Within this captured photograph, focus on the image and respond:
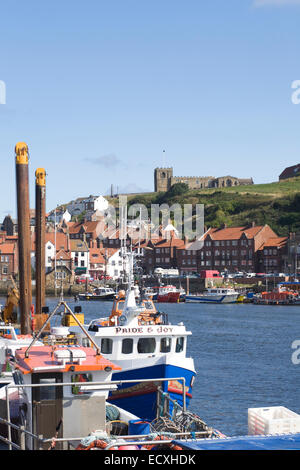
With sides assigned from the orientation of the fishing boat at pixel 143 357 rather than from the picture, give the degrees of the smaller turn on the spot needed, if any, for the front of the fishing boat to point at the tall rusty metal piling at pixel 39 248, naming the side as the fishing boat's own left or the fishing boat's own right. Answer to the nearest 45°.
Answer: approximately 180°

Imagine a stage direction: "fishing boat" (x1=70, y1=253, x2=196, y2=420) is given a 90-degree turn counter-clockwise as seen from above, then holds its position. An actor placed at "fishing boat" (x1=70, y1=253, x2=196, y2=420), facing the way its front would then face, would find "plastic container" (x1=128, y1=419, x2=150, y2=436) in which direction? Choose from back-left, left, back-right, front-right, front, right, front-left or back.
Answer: back-right

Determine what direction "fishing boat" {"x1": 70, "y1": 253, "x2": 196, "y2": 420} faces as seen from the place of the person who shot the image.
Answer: facing the viewer and to the right of the viewer

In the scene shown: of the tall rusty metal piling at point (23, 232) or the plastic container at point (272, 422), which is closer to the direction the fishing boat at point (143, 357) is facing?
the plastic container

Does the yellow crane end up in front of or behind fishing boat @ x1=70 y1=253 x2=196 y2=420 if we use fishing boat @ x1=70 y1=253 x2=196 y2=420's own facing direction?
behind

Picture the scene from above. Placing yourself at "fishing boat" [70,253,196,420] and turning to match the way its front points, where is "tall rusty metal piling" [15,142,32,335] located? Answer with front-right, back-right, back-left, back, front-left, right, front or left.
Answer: back
